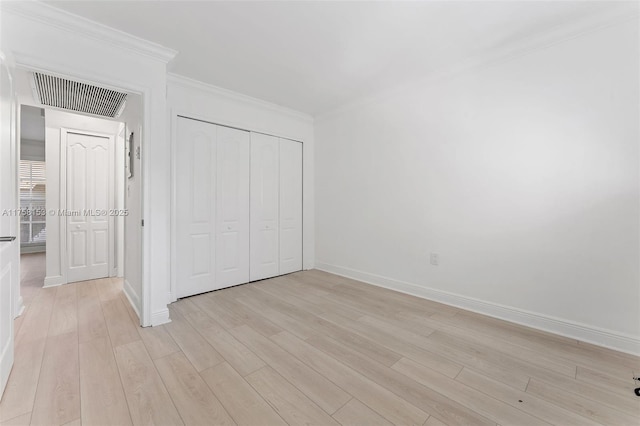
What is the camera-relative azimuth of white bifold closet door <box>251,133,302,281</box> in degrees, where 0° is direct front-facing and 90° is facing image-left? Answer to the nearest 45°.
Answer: approximately 315°

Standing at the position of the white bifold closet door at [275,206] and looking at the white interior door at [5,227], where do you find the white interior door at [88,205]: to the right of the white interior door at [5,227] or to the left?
right

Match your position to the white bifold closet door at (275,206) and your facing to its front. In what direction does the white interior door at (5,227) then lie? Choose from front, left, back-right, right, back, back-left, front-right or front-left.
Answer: right

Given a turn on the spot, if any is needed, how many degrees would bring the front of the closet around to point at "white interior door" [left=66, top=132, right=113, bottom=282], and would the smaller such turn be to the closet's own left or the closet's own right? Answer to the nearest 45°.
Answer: approximately 180°

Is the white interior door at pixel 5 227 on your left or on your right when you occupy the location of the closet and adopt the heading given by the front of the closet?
on your right

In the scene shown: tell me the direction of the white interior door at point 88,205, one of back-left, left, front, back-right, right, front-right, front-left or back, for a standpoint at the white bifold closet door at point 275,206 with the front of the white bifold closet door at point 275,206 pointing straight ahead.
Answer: back-right

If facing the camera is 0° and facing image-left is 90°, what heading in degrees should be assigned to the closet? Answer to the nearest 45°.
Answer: approximately 315°
